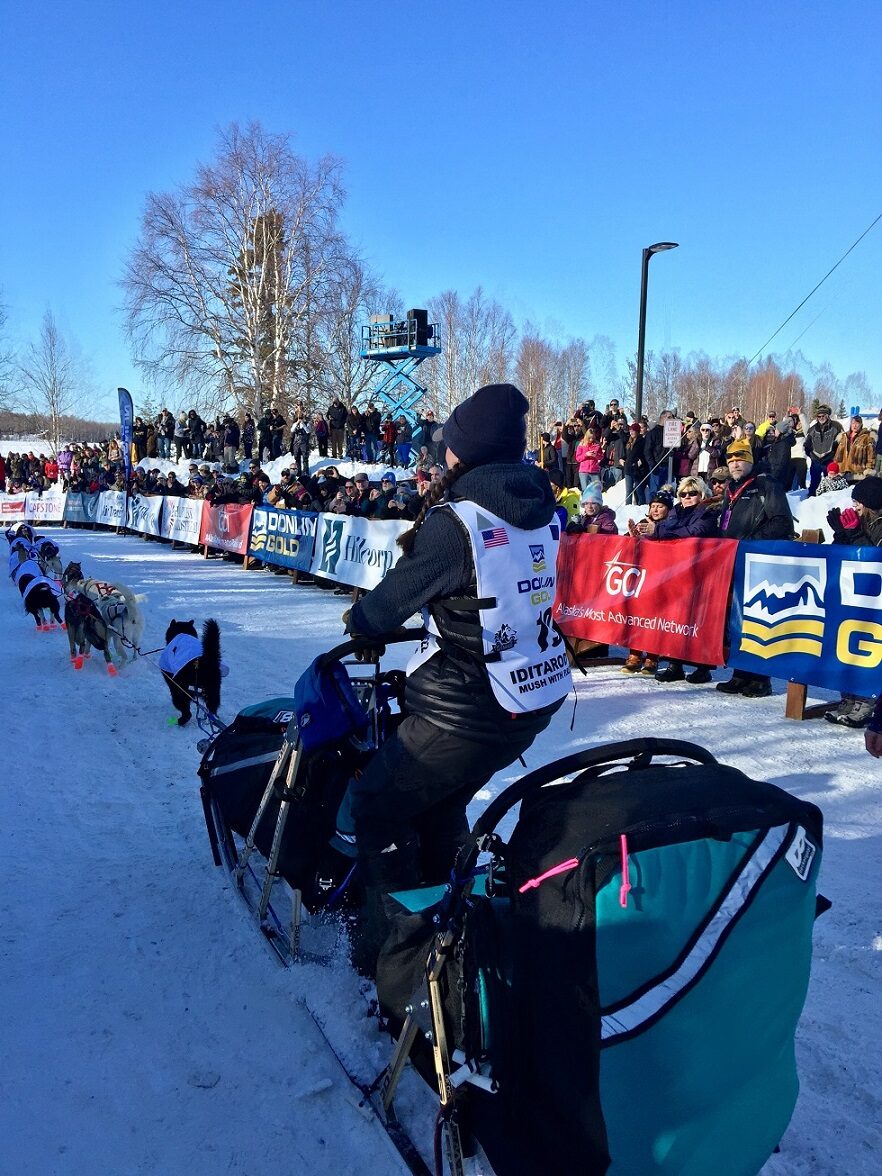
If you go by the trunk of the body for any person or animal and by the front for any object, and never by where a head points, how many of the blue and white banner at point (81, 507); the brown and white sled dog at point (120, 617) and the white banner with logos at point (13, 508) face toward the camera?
2

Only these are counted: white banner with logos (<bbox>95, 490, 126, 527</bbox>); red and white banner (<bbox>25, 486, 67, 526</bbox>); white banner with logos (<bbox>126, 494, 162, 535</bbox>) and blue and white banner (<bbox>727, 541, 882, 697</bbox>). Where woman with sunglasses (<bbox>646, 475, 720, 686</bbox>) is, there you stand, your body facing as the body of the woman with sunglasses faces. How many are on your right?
3

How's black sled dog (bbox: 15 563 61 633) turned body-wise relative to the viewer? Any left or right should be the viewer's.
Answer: facing away from the viewer and to the left of the viewer

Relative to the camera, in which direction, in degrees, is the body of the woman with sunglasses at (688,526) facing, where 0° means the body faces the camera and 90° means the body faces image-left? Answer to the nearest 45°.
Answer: approximately 45°

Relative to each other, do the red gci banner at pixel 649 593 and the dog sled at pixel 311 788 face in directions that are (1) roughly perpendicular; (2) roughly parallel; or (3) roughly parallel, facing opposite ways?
roughly perpendicular

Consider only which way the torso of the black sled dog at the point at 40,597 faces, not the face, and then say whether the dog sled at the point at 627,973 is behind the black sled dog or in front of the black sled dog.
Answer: behind

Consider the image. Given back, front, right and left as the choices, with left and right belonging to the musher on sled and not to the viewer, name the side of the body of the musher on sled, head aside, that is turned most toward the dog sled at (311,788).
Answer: front

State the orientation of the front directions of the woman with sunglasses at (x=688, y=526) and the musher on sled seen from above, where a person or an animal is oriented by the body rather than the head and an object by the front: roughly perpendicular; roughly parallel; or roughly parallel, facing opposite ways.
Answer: roughly perpendicular

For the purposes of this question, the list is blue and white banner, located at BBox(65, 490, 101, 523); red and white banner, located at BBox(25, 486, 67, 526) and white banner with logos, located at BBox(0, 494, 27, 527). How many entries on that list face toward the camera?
3

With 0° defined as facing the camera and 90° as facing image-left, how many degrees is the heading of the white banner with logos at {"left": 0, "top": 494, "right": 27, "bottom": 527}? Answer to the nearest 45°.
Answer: approximately 0°

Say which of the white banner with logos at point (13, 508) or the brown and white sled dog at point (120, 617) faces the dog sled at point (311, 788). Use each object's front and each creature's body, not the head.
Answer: the white banner with logos
